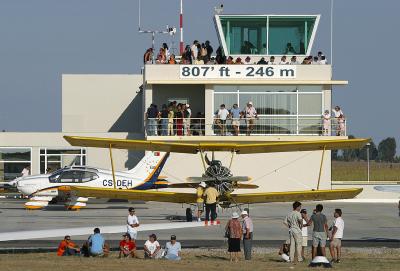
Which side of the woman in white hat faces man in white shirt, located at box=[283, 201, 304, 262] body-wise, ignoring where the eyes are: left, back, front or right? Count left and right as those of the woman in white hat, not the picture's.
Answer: right

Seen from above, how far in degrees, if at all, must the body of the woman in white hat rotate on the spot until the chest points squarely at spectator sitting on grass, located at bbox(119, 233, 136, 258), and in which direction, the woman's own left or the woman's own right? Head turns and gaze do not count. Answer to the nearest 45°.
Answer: approximately 90° to the woman's own left

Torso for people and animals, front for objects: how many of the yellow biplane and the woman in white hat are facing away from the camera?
1

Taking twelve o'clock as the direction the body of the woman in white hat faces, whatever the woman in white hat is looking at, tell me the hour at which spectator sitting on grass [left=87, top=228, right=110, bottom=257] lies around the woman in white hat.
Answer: The spectator sitting on grass is roughly at 9 o'clock from the woman in white hat.

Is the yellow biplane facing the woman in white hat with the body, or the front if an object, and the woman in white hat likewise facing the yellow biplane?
yes

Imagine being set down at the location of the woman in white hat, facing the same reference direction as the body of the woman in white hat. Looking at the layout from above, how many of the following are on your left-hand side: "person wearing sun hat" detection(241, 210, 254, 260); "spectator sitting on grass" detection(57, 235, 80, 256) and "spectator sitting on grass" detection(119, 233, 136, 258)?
2

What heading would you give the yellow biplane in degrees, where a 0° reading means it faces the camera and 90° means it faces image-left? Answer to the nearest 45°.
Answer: approximately 0°

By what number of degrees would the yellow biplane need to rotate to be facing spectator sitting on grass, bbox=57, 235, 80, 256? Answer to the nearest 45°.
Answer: approximately 45° to its right

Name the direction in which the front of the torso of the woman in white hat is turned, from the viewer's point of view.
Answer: away from the camera

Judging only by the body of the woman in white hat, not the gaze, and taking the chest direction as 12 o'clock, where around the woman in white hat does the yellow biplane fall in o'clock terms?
The yellow biplane is roughly at 12 o'clock from the woman in white hat.
